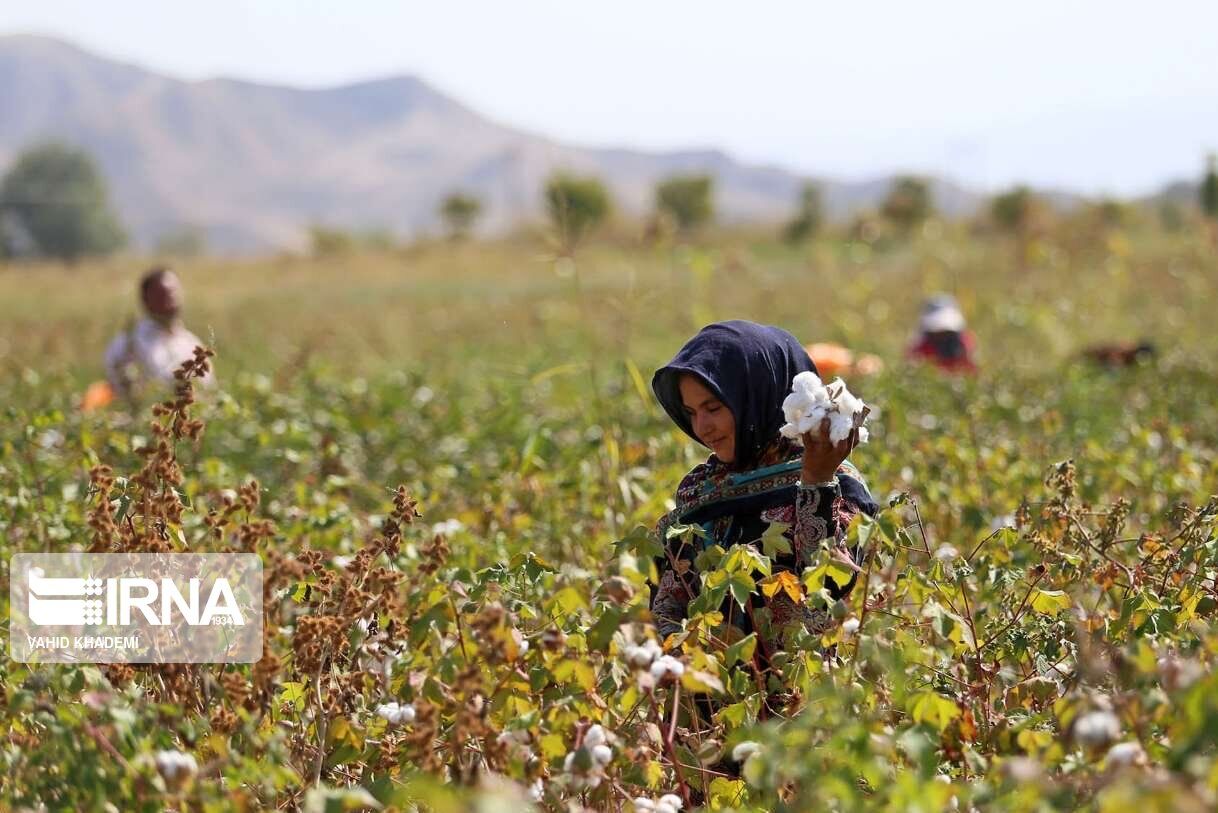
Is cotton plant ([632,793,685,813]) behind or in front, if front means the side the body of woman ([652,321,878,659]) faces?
in front

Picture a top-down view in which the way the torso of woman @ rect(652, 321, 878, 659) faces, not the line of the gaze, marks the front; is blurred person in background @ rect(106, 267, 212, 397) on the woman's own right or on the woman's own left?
on the woman's own right

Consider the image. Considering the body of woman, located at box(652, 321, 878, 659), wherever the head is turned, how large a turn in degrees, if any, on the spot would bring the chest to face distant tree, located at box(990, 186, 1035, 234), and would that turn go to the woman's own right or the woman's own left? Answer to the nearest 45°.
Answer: approximately 135° to the woman's own right

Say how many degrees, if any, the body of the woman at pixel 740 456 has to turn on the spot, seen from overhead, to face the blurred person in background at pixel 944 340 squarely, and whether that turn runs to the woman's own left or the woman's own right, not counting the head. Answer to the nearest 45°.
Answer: approximately 135° to the woman's own right

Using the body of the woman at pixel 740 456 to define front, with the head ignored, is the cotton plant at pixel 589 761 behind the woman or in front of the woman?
in front

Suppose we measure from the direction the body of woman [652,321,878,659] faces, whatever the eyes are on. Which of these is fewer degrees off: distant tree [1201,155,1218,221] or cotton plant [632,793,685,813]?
the cotton plant

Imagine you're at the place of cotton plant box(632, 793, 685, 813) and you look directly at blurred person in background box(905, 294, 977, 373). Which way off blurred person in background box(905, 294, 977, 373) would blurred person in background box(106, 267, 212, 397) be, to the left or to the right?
left

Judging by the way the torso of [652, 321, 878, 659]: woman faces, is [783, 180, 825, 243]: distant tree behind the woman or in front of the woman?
behind

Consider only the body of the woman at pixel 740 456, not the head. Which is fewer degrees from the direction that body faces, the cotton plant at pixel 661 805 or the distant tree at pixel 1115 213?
the cotton plant

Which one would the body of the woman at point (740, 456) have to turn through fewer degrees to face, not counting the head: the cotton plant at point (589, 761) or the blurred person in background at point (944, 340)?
the cotton plant

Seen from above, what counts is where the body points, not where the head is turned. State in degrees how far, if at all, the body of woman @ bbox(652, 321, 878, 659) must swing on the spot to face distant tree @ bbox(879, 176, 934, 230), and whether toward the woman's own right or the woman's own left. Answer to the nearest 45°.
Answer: approximately 135° to the woman's own right

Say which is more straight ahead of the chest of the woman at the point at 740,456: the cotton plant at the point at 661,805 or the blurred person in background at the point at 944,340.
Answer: the cotton plant

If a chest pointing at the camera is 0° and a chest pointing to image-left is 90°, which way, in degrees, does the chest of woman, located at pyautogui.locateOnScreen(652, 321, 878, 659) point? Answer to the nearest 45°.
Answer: approximately 45°
